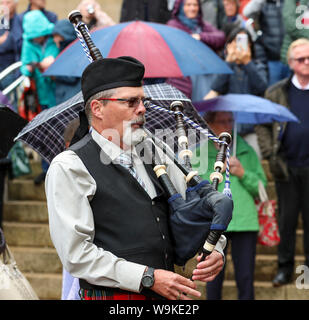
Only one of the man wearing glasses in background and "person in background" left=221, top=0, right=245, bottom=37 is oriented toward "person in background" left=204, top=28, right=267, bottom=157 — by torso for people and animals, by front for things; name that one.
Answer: "person in background" left=221, top=0, right=245, bottom=37

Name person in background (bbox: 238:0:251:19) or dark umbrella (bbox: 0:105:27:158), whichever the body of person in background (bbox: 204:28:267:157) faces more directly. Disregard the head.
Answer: the dark umbrella

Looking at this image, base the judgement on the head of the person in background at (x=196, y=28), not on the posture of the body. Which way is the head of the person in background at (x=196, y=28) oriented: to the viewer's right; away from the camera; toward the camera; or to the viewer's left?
toward the camera

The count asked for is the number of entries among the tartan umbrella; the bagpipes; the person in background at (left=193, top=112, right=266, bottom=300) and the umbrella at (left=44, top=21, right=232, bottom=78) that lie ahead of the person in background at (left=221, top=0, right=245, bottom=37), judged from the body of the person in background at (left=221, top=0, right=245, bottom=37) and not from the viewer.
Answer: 4

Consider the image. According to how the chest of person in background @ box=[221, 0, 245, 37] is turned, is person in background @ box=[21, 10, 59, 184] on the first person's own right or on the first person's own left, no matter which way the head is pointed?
on the first person's own right

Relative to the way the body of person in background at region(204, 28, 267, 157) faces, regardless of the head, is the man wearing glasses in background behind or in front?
in front

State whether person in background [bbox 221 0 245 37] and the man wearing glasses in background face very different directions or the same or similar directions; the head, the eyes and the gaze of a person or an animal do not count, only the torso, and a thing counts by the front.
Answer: same or similar directions

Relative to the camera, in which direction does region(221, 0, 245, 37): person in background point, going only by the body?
toward the camera

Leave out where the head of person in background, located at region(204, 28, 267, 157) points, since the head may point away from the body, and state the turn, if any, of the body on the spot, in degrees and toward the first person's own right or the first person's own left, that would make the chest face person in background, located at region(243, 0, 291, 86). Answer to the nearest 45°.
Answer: approximately 180°

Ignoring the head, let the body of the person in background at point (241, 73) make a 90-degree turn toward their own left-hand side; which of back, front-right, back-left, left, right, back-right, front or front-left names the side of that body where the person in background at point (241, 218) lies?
right

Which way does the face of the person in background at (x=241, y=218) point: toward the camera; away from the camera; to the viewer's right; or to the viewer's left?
toward the camera

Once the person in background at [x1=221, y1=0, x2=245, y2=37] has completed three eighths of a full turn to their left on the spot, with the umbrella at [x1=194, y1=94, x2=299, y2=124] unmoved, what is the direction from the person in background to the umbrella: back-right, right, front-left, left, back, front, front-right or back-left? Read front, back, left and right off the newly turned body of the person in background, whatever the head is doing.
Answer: back-right

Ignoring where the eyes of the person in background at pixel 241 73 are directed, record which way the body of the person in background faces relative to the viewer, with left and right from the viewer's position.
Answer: facing the viewer

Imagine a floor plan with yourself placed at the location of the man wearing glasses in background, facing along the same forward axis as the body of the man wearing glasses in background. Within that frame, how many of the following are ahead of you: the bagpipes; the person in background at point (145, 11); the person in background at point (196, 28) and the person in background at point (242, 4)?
1

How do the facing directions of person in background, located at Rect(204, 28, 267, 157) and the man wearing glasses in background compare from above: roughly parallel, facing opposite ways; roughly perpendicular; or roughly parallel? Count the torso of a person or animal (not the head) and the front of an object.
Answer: roughly parallel

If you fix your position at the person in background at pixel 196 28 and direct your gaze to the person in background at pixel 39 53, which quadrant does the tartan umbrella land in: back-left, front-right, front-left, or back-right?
front-left

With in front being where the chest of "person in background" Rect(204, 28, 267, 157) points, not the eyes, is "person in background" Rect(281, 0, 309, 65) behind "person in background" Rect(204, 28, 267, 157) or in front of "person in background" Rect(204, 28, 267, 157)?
behind

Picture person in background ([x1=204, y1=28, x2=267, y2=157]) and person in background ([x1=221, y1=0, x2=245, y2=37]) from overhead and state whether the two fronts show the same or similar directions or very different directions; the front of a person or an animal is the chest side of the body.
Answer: same or similar directions

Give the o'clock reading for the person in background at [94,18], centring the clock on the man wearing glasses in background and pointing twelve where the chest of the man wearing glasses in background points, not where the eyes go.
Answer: The person in background is roughly at 4 o'clock from the man wearing glasses in background.
